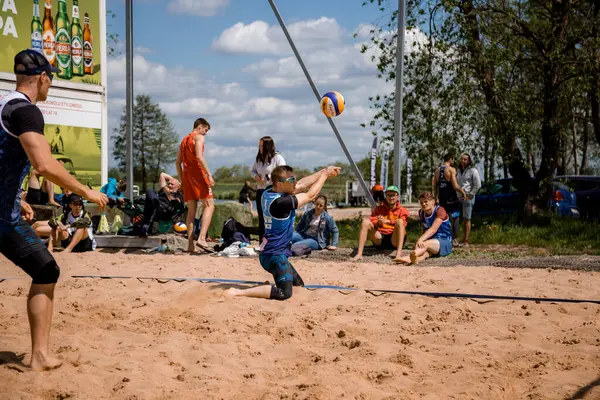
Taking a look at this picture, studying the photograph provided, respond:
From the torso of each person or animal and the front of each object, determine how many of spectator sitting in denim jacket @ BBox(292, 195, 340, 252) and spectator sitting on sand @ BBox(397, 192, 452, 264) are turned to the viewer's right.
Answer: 0

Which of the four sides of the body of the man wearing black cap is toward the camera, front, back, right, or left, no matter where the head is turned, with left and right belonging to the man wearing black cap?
right

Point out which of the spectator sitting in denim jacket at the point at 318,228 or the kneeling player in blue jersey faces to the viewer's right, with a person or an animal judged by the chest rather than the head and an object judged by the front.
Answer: the kneeling player in blue jersey

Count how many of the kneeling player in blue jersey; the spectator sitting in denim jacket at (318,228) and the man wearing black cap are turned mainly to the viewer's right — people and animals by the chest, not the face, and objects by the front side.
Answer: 2

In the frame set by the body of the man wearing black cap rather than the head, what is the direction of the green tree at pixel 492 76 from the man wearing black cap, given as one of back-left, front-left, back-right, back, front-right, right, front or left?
front-left

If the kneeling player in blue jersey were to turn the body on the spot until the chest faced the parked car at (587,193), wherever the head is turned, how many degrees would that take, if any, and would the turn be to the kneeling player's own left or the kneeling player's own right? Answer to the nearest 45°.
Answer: approximately 45° to the kneeling player's own left

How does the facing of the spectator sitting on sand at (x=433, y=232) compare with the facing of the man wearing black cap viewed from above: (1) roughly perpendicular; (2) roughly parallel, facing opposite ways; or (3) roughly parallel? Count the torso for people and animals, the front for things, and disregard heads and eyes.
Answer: roughly parallel, facing opposite ways

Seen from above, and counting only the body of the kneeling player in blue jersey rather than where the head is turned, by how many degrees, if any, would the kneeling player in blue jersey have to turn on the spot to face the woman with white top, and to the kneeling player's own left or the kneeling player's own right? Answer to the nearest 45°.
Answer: approximately 90° to the kneeling player's own left

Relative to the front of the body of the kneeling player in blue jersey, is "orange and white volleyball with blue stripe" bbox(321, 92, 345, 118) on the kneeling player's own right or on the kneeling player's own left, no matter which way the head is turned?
on the kneeling player's own left

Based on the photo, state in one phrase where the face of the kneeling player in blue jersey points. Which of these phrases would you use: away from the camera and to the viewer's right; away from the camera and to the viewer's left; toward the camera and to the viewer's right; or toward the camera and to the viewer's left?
toward the camera and to the viewer's right
